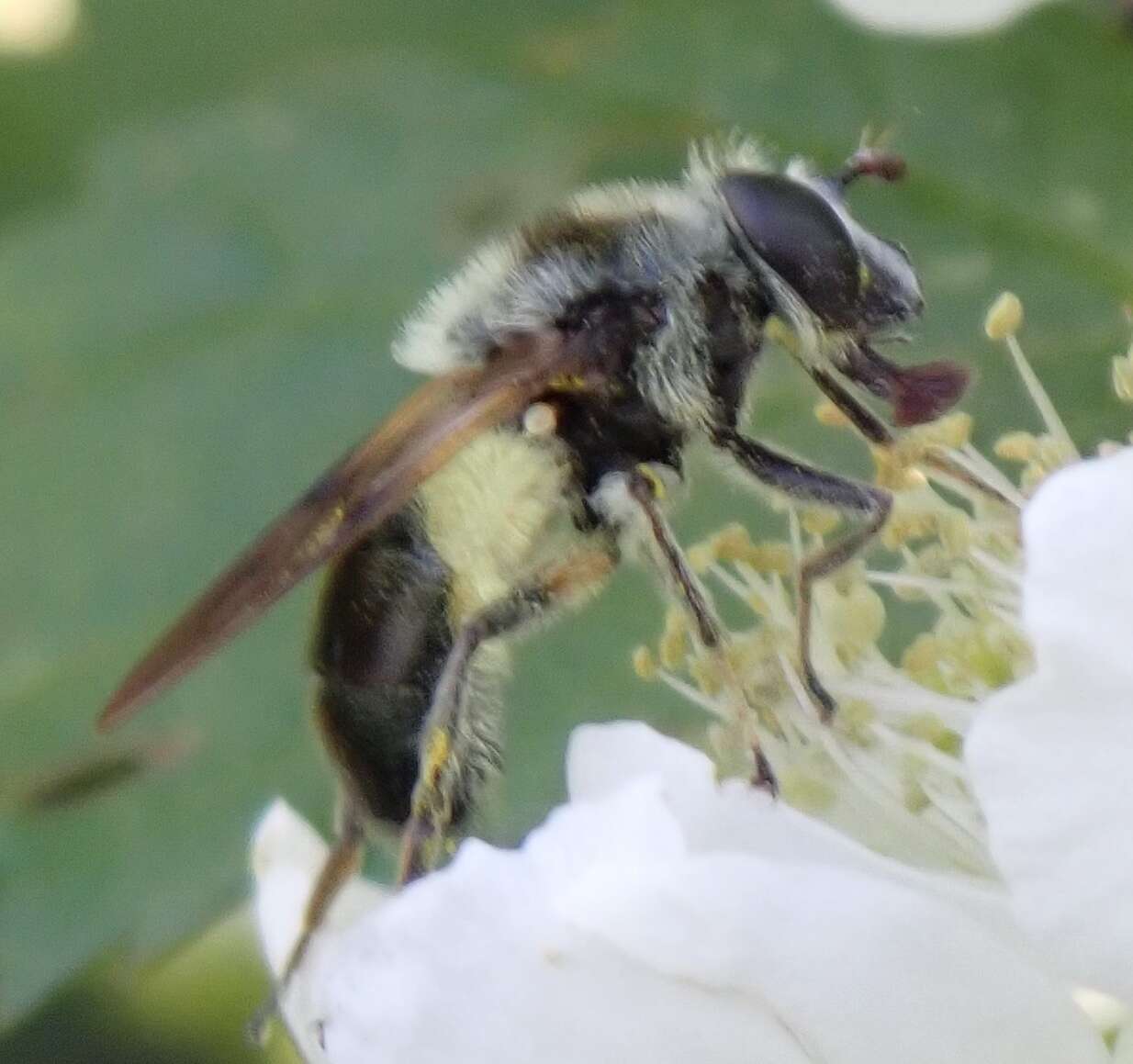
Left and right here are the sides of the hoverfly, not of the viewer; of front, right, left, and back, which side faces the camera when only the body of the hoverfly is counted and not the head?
right
